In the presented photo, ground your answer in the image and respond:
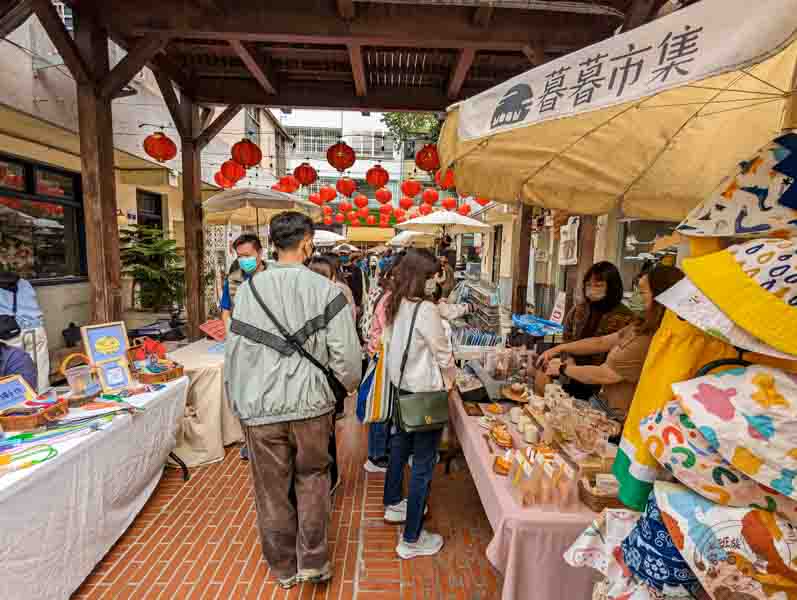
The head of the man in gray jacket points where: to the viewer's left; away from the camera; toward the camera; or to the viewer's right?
away from the camera

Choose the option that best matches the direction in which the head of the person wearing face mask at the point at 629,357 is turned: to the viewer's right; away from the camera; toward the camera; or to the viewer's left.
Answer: to the viewer's left

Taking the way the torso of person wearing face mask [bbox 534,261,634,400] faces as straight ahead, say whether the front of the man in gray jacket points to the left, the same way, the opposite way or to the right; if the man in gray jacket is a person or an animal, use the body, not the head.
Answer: to the right

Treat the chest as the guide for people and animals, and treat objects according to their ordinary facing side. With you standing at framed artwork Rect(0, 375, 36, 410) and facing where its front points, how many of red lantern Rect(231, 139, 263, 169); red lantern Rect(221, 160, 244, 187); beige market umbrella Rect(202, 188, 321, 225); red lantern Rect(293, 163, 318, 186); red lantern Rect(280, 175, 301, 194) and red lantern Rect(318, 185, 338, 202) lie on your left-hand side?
6

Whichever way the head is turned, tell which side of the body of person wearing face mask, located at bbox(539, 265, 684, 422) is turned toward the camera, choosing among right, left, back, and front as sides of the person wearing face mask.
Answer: left

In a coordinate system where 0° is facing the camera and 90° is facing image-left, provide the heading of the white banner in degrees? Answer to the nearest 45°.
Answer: approximately 45°

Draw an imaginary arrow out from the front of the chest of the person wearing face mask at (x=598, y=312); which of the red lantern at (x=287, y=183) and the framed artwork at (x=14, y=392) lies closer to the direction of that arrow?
the framed artwork

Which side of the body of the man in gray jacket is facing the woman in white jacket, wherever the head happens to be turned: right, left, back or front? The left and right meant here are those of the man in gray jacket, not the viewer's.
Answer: right

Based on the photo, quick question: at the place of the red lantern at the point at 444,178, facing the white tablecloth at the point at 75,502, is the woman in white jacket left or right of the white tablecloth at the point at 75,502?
left

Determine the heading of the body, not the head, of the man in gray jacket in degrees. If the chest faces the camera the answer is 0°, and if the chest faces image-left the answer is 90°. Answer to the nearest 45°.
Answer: approximately 180°

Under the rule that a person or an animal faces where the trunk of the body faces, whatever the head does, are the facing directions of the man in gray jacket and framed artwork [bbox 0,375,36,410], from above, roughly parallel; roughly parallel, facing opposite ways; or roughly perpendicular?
roughly perpendicular

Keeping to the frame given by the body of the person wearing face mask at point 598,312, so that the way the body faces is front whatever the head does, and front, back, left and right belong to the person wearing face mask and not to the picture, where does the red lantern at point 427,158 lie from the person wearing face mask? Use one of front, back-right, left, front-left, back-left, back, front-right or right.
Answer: right
